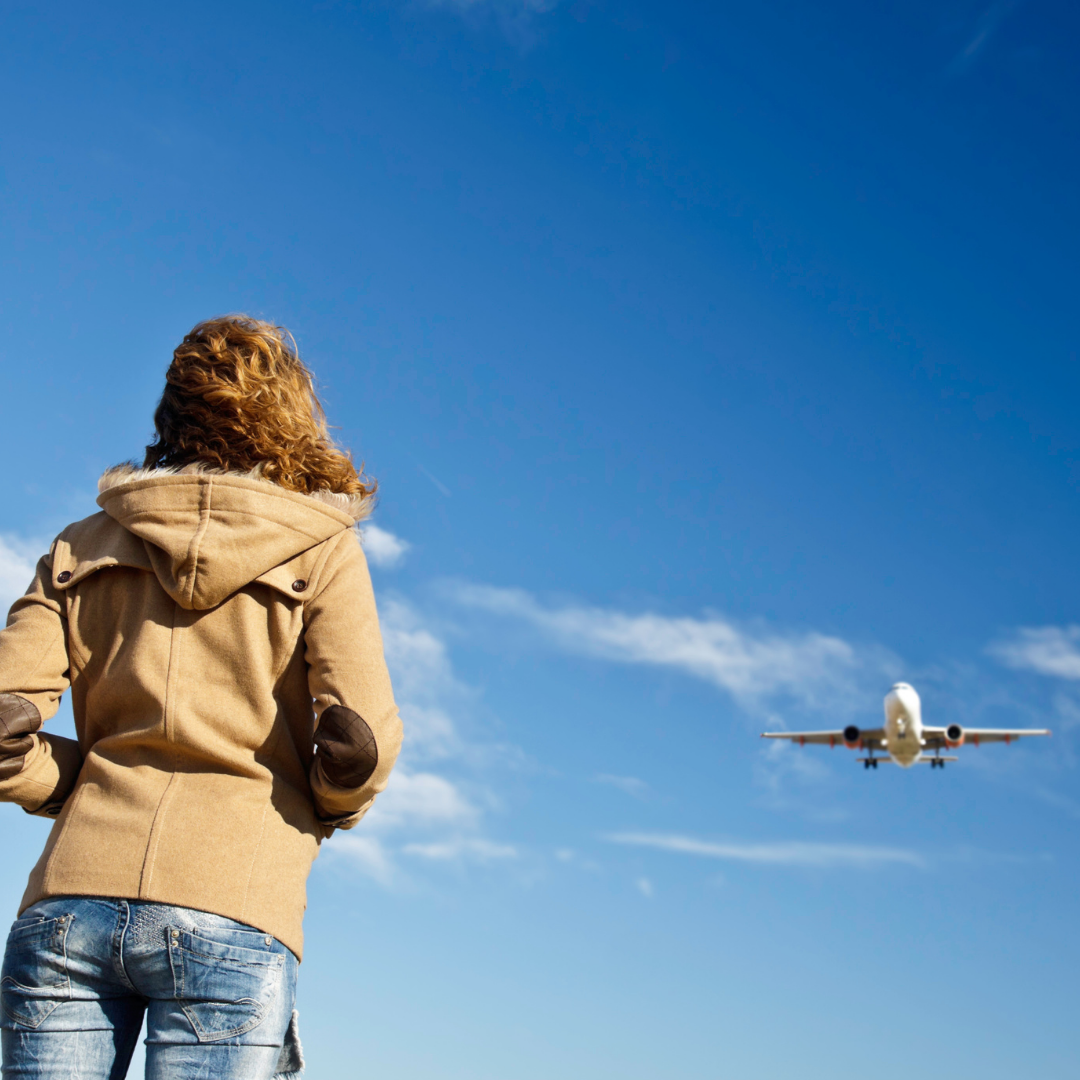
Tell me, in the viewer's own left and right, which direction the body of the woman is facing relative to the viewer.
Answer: facing away from the viewer
